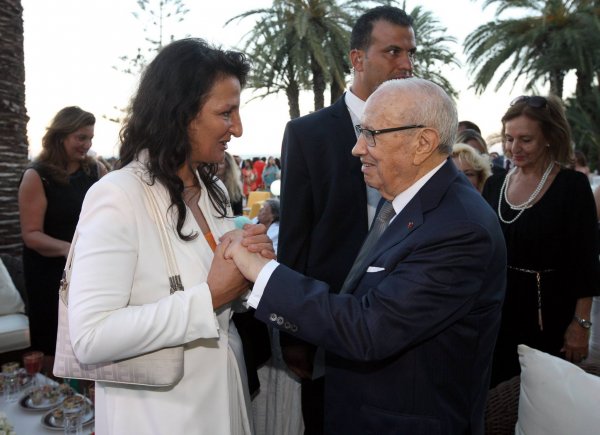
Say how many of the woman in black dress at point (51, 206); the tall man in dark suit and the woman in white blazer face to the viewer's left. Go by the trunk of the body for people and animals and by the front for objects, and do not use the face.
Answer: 0

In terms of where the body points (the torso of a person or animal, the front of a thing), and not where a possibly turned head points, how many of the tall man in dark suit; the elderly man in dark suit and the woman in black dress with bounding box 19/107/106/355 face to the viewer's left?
1

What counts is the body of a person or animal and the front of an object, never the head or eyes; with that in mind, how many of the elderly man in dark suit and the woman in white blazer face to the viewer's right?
1

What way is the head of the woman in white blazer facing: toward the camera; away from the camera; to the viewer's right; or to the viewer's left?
to the viewer's right

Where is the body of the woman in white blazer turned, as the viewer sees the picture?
to the viewer's right

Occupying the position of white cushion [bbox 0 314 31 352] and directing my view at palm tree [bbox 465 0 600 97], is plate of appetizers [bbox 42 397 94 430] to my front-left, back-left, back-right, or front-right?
back-right

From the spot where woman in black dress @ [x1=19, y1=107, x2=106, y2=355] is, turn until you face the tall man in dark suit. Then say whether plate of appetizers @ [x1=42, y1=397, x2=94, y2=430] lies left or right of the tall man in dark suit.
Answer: right

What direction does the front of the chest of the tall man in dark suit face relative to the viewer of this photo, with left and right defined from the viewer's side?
facing the viewer and to the right of the viewer

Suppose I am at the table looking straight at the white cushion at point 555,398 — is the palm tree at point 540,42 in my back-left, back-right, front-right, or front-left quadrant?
front-left

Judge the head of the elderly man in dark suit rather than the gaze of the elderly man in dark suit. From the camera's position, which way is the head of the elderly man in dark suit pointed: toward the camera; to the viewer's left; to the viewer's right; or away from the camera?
to the viewer's left

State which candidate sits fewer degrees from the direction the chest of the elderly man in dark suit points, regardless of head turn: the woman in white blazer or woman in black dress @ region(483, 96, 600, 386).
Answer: the woman in white blazer

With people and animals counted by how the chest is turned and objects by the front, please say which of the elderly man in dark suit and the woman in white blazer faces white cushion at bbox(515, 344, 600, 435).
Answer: the woman in white blazer

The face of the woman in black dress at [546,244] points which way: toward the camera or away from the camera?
toward the camera

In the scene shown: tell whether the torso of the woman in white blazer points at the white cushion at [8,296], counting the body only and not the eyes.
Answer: no

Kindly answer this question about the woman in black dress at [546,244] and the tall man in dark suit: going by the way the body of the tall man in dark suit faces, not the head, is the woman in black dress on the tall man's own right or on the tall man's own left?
on the tall man's own left

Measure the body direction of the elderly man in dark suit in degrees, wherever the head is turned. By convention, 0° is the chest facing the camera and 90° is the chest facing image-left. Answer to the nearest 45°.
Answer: approximately 90°

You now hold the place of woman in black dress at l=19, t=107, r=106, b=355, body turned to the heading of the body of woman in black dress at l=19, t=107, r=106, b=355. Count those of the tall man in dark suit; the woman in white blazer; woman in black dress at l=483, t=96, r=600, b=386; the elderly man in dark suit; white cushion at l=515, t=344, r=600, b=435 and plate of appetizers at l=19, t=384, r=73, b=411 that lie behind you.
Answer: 0
